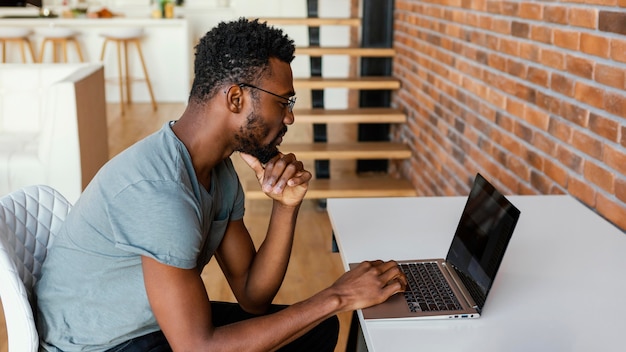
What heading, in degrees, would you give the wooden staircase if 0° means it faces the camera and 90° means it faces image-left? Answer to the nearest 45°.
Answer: approximately 0°

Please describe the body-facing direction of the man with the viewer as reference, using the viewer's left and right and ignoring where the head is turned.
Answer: facing to the right of the viewer

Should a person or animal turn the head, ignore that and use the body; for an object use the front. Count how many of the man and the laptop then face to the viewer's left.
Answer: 1

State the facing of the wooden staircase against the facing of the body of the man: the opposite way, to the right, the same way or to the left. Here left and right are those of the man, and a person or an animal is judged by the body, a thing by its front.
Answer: to the right

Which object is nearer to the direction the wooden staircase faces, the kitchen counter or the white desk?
the white desk

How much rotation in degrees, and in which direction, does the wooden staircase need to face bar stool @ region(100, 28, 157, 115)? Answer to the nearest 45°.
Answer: approximately 135° to its right

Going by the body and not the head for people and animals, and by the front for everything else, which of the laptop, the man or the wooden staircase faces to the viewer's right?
the man

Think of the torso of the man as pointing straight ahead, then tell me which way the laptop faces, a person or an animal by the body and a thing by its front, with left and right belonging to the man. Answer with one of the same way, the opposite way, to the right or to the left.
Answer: the opposite way

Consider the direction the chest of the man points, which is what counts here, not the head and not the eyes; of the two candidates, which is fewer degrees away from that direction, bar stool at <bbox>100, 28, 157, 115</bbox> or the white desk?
the white desk

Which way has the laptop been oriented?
to the viewer's left

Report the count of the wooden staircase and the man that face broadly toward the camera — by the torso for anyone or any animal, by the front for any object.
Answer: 1

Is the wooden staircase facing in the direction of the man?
yes

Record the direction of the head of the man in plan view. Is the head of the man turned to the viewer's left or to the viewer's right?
to the viewer's right

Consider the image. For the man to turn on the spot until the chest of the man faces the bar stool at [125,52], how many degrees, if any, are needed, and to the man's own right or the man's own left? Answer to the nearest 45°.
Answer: approximately 90° to the man's own left
